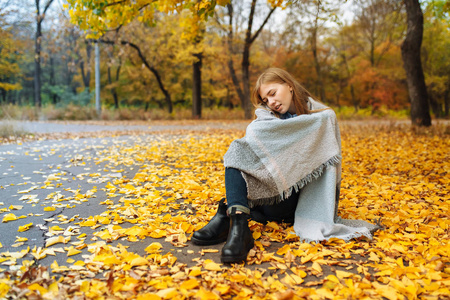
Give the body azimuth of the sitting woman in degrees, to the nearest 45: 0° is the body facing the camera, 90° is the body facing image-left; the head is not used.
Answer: approximately 45°

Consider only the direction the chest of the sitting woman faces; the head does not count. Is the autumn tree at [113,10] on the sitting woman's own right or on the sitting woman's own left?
on the sitting woman's own right
